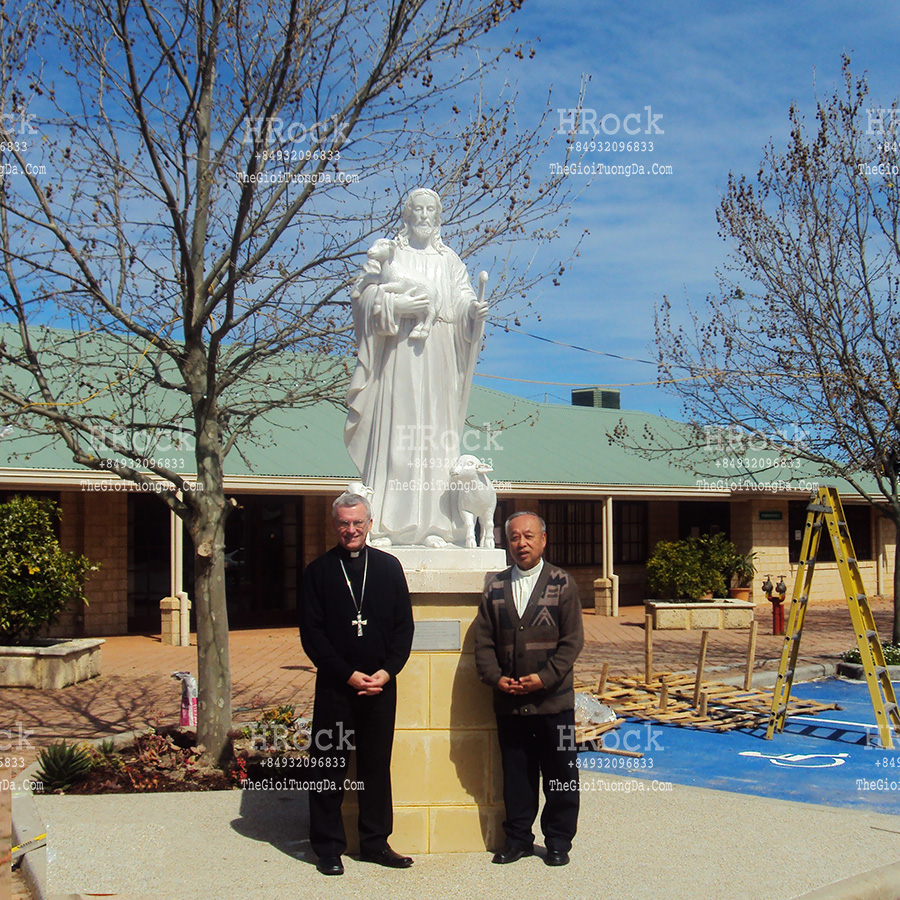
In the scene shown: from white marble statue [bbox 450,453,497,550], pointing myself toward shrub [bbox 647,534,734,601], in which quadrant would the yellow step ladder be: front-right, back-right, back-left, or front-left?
front-right

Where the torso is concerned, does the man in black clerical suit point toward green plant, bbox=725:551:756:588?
no

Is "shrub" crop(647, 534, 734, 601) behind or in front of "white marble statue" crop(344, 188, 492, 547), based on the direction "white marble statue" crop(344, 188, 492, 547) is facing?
behind

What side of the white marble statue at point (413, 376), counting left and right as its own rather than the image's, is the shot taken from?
front

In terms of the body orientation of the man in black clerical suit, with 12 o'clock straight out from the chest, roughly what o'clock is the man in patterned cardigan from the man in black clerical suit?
The man in patterned cardigan is roughly at 9 o'clock from the man in black clerical suit.

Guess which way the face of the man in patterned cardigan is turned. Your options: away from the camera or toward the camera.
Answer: toward the camera

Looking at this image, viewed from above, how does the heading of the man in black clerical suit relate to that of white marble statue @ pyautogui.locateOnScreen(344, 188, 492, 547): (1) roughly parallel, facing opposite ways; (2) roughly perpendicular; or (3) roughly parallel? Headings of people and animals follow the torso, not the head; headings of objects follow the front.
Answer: roughly parallel

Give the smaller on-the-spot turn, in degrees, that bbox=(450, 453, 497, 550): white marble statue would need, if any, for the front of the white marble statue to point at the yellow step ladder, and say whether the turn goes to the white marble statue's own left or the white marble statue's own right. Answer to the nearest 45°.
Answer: approximately 135° to the white marble statue's own left

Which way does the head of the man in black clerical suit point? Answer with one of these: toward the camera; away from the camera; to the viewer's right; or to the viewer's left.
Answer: toward the camera

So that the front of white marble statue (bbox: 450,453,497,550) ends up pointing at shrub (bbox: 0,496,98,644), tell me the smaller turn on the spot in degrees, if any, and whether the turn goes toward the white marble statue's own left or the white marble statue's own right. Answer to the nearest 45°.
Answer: approximately 135° to the white marble statue's own right

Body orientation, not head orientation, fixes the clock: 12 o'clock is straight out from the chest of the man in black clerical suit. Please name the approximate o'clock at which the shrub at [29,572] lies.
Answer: The shrub is roughly at 5 o'clock from the man in black clerical suit.

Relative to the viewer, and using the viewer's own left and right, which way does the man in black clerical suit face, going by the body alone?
facing the viewer

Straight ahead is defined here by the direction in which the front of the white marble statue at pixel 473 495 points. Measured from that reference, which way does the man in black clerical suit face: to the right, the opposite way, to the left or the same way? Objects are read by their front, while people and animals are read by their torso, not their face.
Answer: the same way

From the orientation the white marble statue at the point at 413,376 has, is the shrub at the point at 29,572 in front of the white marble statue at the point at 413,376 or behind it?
behind

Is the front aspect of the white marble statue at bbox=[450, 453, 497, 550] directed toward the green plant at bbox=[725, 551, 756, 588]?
no
